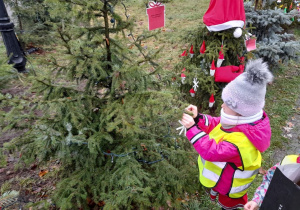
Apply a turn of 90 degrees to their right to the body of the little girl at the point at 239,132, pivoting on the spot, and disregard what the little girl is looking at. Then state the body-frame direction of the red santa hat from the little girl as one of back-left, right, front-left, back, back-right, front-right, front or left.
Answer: front

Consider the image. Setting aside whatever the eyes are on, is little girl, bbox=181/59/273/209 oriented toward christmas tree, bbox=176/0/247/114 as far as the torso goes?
no

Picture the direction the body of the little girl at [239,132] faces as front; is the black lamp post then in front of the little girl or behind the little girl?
in front

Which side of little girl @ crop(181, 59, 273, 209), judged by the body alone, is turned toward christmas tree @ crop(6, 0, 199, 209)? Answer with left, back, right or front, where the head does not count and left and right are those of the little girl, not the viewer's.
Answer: front

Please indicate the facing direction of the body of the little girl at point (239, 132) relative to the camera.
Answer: to the viewer's left

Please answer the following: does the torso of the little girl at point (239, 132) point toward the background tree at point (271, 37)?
no

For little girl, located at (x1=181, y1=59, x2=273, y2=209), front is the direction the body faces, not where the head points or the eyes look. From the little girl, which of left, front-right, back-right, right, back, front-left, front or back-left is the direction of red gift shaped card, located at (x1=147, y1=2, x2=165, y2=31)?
front-right

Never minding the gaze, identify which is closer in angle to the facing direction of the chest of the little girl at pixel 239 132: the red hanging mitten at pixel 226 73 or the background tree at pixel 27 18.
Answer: the background tree

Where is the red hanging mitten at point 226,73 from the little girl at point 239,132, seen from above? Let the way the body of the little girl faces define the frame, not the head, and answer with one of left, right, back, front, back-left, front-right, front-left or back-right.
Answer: right

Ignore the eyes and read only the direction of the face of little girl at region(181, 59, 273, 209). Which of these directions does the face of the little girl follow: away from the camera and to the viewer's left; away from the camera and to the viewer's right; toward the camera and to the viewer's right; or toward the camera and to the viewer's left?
away from the camera and to the viewer's left
